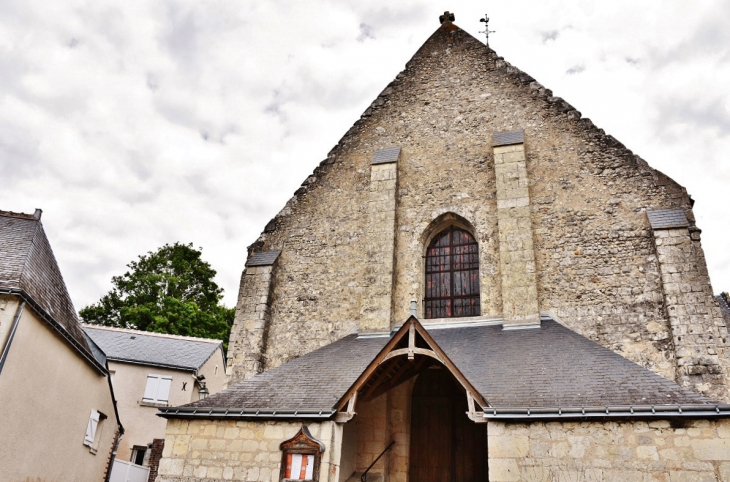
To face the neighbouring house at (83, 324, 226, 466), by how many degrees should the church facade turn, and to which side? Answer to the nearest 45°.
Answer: approximately 135° to its right

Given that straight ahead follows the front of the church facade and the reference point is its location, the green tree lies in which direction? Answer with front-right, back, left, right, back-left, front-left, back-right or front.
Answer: back-right

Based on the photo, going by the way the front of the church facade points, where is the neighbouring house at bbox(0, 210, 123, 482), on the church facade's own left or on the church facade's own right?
on the church facade's own right

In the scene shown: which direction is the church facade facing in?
toward the camera

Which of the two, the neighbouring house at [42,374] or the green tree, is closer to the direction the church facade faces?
the neighbouring house
